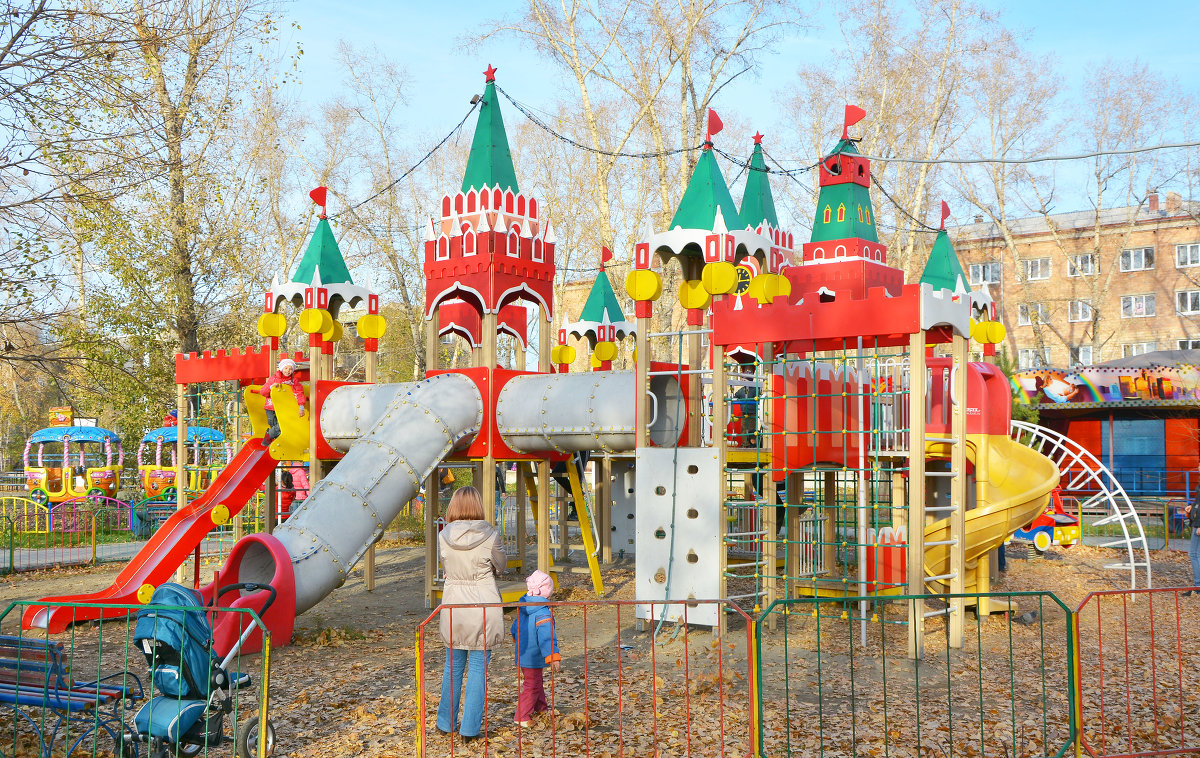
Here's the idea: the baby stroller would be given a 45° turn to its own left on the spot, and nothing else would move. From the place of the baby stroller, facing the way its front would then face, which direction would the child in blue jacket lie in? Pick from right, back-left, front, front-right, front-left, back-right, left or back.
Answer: left

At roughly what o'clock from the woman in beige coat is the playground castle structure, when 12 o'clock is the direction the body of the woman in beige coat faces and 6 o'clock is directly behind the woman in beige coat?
The playground castle structure is roughly at 1 o'clock from the woman in beige coat.

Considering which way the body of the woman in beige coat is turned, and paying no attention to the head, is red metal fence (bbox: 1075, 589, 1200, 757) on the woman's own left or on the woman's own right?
on the woman's own right

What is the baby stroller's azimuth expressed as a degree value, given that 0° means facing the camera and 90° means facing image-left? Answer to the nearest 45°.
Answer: approximately 45°

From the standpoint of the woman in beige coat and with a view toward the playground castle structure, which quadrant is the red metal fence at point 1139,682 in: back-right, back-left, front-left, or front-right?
front-right

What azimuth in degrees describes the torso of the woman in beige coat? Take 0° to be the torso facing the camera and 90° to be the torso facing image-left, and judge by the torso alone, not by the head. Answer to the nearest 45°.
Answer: approximately 180°

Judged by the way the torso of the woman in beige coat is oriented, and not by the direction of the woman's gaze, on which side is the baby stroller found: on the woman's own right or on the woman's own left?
on the woman's own left

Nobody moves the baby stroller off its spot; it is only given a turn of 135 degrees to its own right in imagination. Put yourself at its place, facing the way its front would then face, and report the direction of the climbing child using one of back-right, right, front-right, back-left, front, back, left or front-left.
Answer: front

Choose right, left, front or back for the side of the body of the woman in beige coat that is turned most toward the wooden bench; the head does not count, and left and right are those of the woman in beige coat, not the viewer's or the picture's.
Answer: left

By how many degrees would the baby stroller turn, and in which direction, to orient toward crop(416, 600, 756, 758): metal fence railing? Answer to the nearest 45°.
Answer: approximately 135° to its left

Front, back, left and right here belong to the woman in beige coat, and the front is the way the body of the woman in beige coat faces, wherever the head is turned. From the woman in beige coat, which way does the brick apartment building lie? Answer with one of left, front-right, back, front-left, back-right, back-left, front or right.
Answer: front-right

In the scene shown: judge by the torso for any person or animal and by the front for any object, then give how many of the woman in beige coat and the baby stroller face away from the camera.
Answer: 1

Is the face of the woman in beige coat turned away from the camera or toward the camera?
away from the camera
